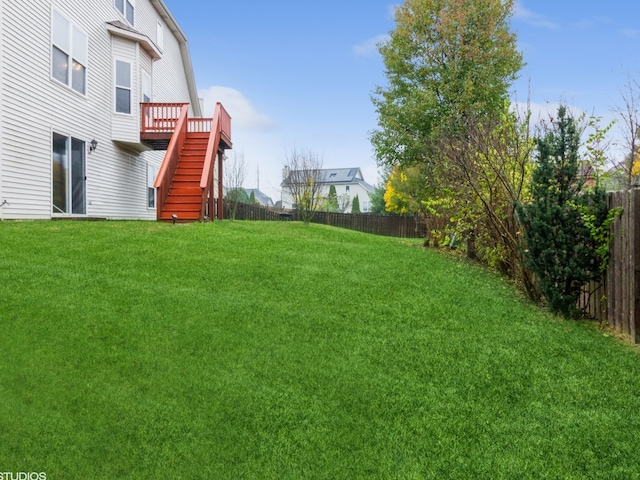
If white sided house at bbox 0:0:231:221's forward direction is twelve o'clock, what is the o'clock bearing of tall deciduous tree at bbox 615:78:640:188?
The tall deciduous tree is roughly at 5 o'clock from the white sided house.

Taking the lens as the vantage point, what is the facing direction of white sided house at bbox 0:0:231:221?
facing away from the viewer and to the left of the viewer

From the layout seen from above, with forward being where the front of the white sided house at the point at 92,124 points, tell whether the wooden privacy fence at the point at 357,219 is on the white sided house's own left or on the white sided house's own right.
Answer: on the white sided house's own right

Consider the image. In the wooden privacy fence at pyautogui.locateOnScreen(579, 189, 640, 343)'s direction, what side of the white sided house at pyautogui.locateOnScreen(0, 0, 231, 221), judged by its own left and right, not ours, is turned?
back
